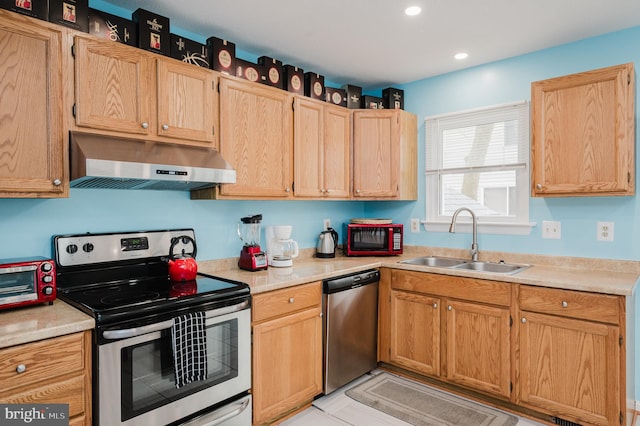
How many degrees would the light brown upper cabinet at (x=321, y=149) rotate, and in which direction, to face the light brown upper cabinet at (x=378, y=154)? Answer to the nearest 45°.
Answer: approximately 90° to its left

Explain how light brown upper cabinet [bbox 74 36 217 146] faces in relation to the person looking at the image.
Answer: facing the viewer and to the right of the viewer

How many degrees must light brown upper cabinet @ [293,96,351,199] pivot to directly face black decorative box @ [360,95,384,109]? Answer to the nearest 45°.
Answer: approximately 90° to its left

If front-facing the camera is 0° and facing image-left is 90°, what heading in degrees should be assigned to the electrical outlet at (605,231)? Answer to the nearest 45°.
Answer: approximately 0°

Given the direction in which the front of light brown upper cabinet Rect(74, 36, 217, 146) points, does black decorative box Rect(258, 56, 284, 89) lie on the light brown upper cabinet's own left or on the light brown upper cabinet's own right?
on the light brown upper cabinet's own left

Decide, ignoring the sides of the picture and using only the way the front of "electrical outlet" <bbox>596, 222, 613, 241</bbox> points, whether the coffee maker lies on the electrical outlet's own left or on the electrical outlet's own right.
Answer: on the electrical outlet's own right

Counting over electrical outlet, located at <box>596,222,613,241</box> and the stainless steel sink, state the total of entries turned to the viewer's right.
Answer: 0

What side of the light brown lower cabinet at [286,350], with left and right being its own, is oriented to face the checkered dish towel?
right
